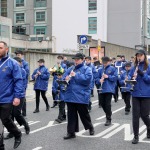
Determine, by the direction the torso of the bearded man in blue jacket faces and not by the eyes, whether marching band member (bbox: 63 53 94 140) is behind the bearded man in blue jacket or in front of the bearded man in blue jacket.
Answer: behind

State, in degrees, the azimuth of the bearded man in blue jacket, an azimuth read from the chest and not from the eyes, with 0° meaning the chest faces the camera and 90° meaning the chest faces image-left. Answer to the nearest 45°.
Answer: approximately 45°

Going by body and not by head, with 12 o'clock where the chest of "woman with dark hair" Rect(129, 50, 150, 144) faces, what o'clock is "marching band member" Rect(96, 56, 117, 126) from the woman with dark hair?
The marching band member is roughly at 4 o'clock from the woman with dark hair.

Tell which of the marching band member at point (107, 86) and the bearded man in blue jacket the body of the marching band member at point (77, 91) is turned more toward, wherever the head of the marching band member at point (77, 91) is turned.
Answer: the bearded man in blue jacket

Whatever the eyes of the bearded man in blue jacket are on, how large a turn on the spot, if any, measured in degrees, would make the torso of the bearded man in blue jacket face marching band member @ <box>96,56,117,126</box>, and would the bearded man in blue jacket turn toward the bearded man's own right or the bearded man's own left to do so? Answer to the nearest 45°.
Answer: approximately 180°

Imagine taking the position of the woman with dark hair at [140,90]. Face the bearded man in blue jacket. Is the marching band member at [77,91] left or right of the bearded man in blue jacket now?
right

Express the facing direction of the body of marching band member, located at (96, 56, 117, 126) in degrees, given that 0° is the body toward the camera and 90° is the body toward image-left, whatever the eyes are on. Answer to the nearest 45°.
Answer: approximately 45°
